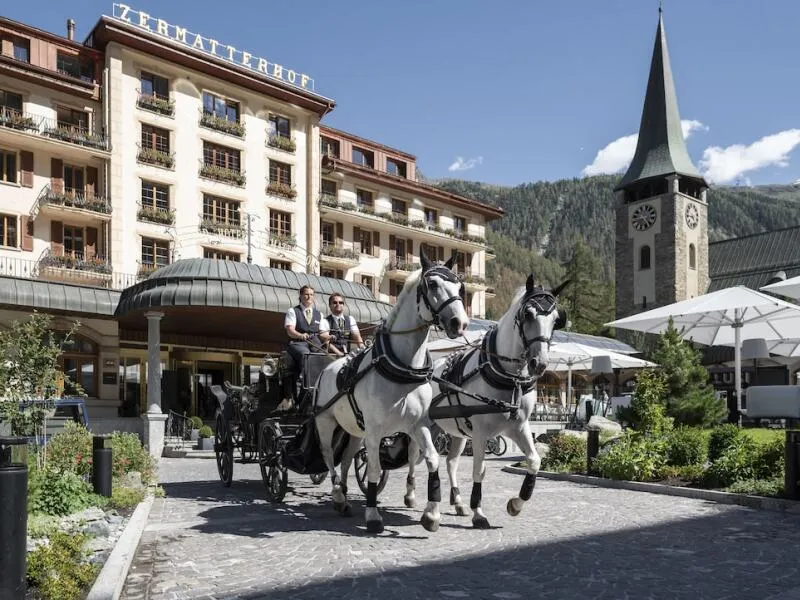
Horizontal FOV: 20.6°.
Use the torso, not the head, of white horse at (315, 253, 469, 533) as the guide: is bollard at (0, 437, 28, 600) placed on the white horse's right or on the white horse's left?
on the white horse's right

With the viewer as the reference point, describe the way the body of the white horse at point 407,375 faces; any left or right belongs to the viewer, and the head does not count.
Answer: facing the viewer and to the right of the viewer

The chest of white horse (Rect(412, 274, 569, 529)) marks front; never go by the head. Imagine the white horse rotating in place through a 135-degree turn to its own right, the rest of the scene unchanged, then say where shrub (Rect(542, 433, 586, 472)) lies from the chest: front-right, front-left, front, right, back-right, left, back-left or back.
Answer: right

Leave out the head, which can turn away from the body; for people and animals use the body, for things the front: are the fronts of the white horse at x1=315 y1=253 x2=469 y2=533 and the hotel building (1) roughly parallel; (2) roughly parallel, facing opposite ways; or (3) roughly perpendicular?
roughly parallel

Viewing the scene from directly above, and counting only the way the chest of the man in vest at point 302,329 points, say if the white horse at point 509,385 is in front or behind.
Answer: in front

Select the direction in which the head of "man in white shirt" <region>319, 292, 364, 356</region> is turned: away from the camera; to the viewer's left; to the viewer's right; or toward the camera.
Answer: toward the camera

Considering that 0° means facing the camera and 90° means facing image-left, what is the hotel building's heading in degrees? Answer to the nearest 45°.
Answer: approximately 315°

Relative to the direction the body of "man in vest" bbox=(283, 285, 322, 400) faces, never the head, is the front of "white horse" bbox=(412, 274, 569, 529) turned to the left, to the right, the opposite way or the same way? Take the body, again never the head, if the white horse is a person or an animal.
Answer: the same way

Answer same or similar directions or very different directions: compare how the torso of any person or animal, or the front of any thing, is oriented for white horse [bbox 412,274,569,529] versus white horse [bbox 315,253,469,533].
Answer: same or similar directions

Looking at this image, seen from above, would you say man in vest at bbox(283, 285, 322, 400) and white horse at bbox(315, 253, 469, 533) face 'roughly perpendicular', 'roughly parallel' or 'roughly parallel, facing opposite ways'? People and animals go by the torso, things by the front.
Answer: roughly parallel

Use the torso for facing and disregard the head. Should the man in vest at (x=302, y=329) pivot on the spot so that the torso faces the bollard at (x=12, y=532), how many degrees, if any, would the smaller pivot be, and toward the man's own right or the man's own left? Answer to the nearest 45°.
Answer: approximately 45° to the man's own right

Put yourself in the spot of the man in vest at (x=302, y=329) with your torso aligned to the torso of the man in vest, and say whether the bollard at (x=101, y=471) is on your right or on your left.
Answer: on your right

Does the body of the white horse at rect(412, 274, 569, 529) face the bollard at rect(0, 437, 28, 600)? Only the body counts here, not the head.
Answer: no
